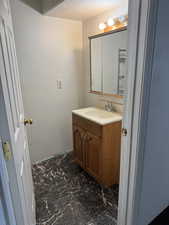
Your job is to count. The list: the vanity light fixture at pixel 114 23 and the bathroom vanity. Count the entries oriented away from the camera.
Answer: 0

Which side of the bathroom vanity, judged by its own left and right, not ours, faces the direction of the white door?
front

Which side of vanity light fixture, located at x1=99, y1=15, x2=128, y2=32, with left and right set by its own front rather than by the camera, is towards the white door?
front

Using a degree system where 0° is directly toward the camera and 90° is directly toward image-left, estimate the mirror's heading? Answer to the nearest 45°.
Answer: approximately 45°
